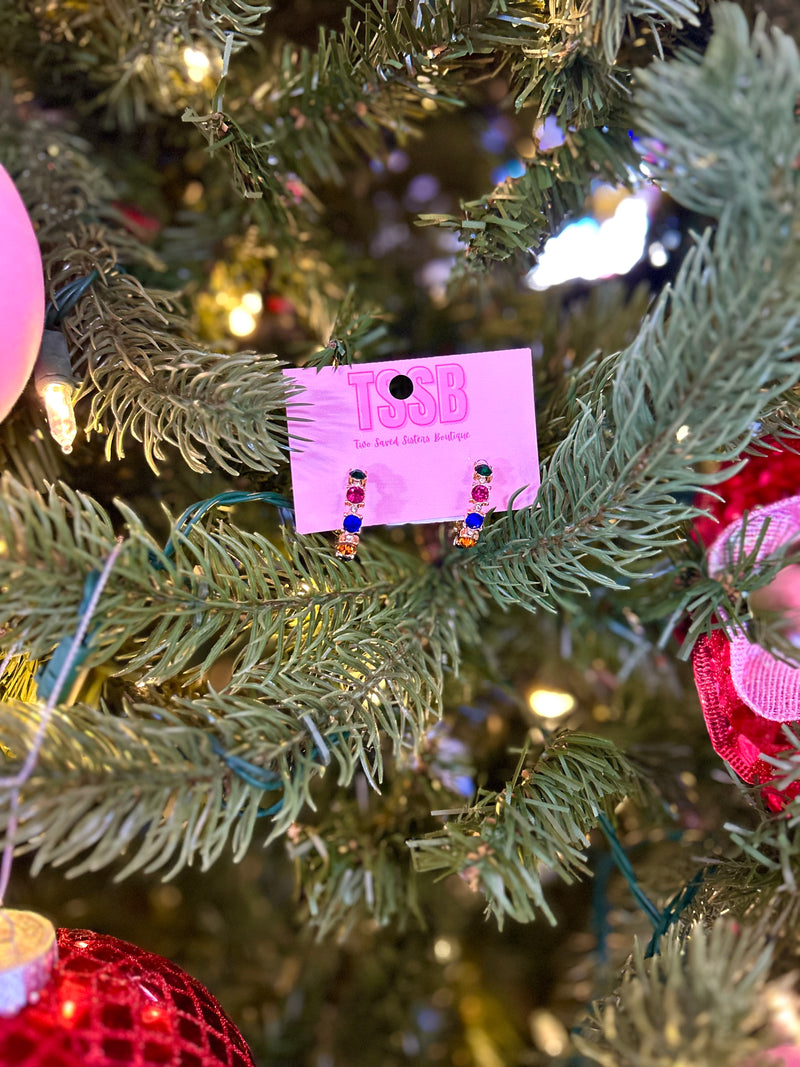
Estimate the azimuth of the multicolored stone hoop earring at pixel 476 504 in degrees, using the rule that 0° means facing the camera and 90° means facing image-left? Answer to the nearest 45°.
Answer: approximately 0°

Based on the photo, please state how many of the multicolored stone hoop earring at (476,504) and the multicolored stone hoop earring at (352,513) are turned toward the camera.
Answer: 2
